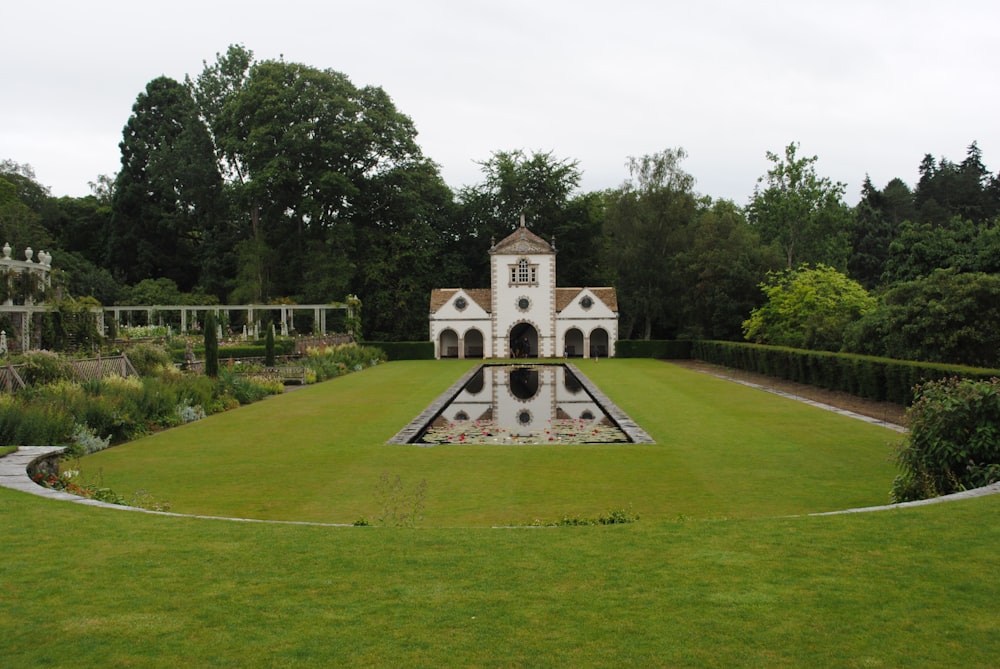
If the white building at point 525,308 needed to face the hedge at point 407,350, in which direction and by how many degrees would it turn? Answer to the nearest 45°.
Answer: approximately 90° to its right

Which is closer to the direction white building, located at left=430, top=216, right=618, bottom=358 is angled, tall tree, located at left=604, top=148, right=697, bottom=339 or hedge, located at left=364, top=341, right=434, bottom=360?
the hedge

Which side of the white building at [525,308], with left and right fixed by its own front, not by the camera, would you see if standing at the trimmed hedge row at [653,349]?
left

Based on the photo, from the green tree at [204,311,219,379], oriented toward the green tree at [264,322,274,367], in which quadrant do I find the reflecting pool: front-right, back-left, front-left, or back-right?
back-right

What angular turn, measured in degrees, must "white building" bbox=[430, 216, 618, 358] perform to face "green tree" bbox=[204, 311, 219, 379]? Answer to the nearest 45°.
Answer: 0° — it already faces it

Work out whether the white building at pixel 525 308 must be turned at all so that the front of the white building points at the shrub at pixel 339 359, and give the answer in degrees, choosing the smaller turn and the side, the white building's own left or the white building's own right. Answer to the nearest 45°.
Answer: approximately 45° to the white building's own right

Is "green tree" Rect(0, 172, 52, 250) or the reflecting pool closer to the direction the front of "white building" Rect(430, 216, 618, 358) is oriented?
the reflecting pool

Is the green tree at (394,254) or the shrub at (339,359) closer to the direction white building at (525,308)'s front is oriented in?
the shrub

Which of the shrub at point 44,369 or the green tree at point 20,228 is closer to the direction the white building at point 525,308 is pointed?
the shrub

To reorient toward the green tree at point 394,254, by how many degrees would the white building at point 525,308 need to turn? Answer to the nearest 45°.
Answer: approximately 90° to its right

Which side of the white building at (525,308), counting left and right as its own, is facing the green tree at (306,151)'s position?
right

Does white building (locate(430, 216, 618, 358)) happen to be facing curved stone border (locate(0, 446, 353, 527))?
yes

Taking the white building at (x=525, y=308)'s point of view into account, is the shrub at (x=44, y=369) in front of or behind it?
in front

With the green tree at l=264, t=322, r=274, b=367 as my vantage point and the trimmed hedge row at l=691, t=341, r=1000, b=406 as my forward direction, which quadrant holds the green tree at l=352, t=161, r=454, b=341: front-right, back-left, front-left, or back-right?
back-left

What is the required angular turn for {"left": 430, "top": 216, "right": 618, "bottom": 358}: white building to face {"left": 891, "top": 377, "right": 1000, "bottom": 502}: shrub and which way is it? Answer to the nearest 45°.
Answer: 0° — it already faces it

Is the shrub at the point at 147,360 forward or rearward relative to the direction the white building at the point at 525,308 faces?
forward

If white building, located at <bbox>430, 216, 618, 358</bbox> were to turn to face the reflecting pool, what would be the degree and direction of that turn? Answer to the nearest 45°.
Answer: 0° — it already faces it

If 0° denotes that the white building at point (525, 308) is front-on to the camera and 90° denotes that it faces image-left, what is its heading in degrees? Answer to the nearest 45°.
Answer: approximately 0°
